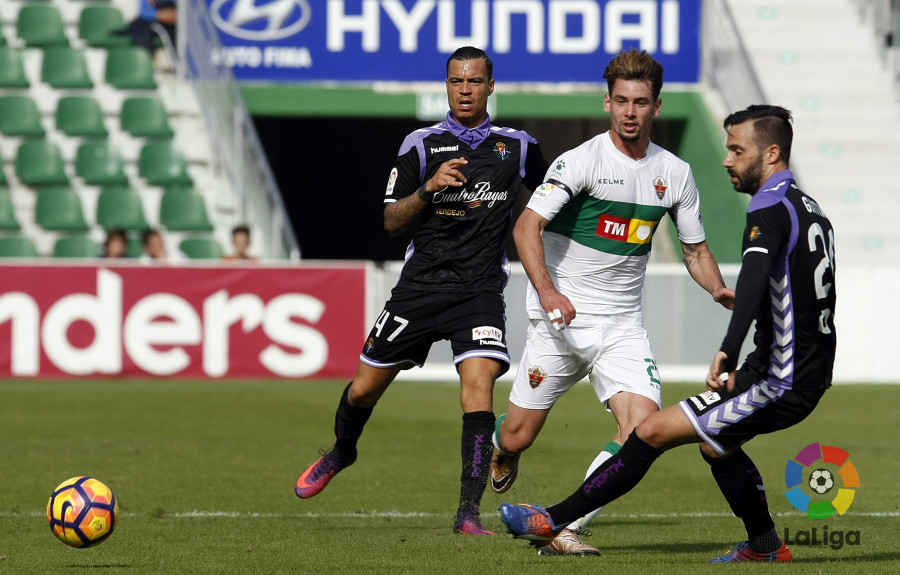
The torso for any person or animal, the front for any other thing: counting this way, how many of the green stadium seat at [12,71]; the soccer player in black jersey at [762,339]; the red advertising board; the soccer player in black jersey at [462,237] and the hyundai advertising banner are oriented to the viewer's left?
1

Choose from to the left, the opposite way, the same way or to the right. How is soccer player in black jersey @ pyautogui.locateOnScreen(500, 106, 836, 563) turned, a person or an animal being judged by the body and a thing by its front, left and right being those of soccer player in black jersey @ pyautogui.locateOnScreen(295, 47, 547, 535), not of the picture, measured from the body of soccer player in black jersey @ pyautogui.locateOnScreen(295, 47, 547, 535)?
to the right

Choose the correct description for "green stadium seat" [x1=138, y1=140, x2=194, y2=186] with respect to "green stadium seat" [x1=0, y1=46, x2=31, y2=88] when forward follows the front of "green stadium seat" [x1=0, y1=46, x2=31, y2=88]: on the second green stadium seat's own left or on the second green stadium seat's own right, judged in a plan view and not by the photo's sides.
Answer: on the second green stadium seat's own left

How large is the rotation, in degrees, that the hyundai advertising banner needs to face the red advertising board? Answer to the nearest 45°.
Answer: approximately 45° to its right

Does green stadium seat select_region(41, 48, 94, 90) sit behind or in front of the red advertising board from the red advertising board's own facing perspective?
behind

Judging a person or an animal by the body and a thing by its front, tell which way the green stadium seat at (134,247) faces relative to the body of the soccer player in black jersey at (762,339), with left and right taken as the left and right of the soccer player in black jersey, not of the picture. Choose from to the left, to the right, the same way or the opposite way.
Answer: to the left

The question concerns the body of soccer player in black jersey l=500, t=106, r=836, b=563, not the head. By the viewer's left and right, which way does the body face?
facing to the left of the viewer

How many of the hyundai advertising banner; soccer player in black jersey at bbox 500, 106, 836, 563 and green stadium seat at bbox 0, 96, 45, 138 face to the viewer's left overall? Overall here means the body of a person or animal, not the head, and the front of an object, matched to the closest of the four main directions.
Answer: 1

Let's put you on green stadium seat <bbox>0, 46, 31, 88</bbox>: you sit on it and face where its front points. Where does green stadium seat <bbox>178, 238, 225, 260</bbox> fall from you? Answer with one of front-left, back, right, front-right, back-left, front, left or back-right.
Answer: front-left
